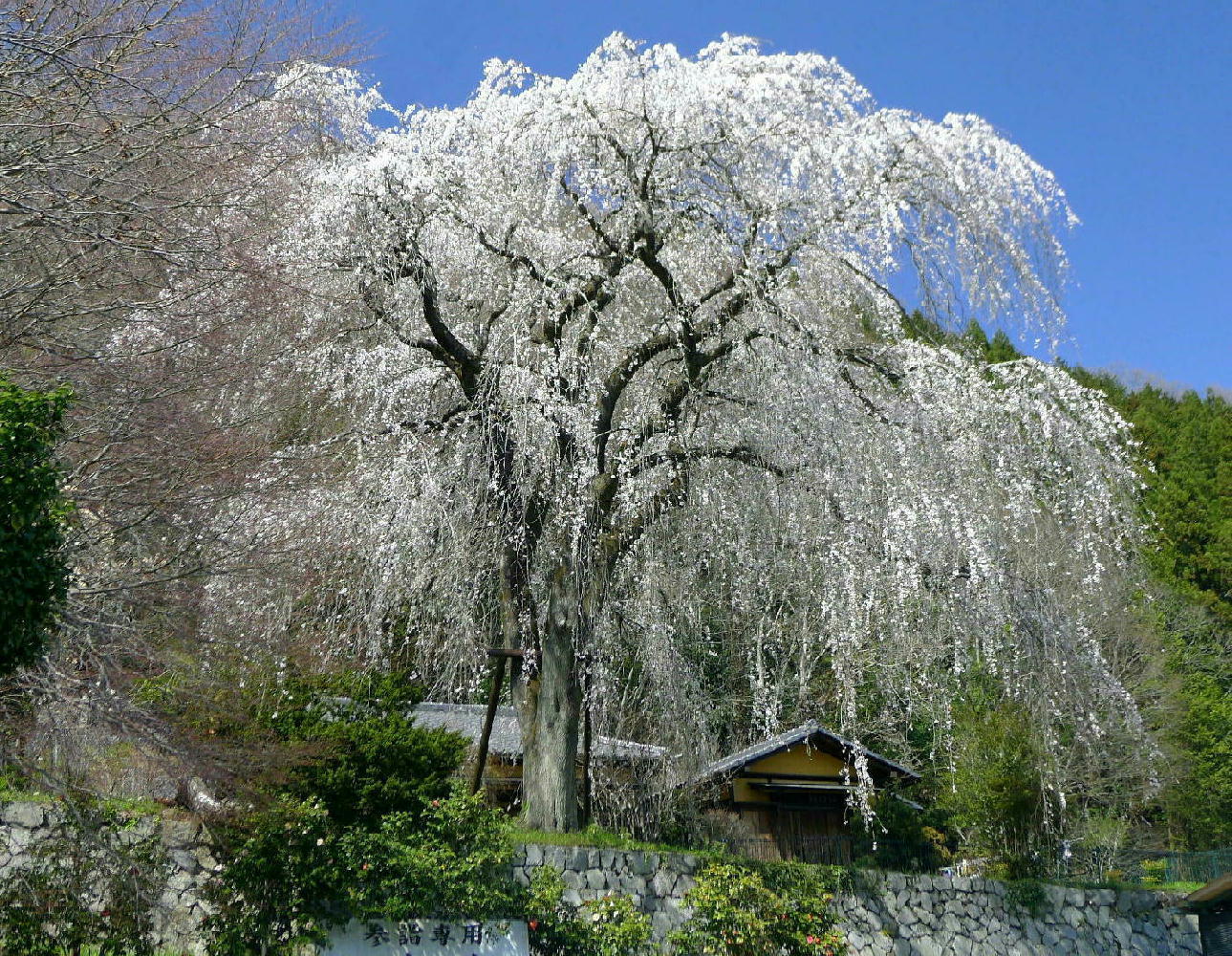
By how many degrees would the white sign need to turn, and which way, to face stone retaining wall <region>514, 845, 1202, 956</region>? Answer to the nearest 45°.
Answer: approximately 135° to its left

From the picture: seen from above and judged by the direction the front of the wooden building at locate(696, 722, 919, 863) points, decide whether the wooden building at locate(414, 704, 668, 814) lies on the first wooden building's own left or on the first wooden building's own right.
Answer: on the first wooden building's own right

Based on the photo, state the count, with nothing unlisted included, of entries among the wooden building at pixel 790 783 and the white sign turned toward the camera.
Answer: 2

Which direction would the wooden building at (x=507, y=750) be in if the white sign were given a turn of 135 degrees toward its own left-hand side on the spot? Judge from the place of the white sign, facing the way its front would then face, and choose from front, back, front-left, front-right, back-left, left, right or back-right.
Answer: front-left

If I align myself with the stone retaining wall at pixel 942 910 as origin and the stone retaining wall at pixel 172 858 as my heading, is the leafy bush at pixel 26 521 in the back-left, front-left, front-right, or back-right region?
front-left

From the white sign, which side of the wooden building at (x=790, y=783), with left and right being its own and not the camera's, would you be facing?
front

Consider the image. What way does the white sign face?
toward the camera

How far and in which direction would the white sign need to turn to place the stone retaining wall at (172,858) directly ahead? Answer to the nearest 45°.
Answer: approximately 90° to its right

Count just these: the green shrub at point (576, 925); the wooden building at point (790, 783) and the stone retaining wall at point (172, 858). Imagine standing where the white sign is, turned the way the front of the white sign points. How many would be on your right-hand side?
1

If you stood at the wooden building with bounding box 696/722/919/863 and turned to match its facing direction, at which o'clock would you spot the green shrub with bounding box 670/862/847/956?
The green shrub is roughly at 12 o'clock from the wooden building.

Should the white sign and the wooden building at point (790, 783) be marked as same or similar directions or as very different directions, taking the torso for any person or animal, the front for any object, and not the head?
same or similar directions

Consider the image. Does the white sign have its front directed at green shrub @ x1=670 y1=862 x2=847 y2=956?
no

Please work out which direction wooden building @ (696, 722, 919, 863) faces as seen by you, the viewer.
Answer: facing the viewer

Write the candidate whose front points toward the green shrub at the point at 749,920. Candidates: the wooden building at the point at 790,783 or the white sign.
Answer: the wooden building

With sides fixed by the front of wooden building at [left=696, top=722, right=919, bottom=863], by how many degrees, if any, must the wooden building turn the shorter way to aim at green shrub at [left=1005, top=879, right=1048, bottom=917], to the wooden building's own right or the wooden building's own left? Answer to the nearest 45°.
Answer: approximately 45° to the wooden building's own left

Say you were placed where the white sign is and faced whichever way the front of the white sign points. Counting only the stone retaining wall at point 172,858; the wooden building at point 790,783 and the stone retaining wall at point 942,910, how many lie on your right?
1

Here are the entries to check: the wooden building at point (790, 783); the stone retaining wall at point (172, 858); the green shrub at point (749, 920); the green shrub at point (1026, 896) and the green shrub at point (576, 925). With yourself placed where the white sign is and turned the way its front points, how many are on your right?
1
